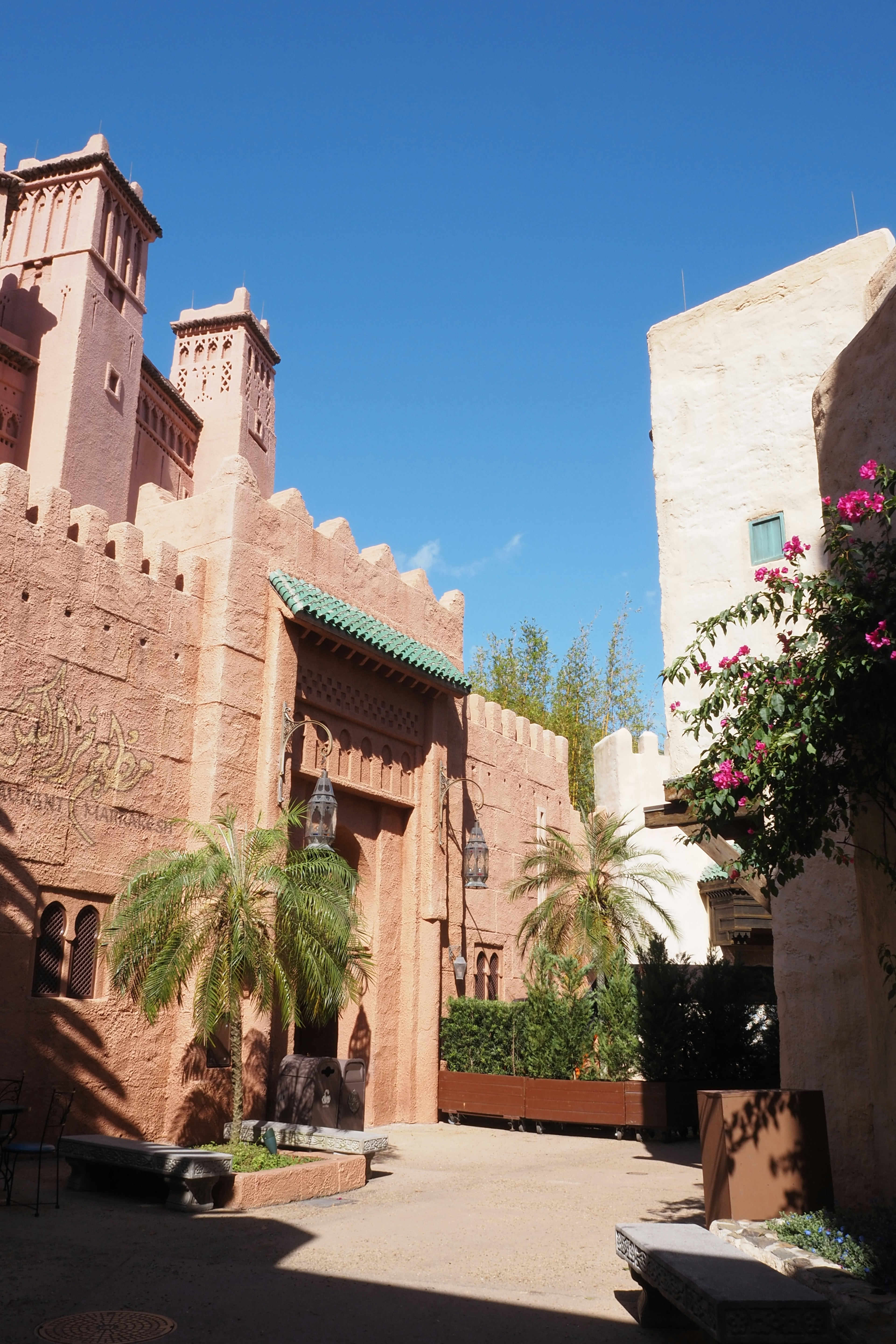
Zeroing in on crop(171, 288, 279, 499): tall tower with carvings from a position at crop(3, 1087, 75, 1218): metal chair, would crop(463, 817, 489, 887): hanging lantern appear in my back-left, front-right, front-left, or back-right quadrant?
front-right

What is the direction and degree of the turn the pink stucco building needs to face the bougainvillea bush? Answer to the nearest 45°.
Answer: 0° — it already faces it

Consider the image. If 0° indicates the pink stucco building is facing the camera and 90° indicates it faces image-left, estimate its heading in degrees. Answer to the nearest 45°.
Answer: approximately 315°

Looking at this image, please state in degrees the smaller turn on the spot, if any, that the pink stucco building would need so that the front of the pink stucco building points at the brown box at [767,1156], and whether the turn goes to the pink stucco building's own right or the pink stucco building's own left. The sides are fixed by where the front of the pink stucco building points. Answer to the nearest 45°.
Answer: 0° — it already faces it

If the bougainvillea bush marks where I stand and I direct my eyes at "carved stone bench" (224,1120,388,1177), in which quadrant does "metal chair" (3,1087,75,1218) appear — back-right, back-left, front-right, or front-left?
front-left

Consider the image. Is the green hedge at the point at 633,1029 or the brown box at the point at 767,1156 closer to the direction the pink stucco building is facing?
the brown box

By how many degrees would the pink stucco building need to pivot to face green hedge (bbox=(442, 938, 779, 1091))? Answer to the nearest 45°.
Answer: approximately 45° to its left

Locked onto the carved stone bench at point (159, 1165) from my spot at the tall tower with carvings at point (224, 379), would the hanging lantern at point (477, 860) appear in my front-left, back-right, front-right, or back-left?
front-left

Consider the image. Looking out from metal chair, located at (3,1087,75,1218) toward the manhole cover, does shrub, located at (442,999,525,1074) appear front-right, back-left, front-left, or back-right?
back-left

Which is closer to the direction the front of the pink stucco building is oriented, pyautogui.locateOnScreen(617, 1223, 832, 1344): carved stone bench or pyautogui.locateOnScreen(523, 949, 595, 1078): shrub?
the carved stone bench
